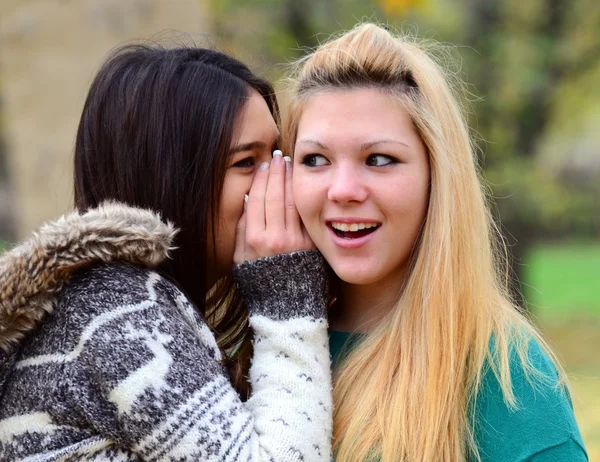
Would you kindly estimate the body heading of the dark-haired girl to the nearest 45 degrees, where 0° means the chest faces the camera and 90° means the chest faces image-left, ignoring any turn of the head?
approximately 270°

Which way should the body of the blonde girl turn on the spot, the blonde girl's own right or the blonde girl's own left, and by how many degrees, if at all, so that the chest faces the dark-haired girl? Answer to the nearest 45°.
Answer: approximately 45° to the blonde girl's own right

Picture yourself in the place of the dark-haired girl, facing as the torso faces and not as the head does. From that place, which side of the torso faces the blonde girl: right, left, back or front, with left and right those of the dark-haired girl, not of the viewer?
front

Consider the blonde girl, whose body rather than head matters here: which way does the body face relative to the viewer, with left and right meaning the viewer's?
facing the viewer and to the left of the viewer

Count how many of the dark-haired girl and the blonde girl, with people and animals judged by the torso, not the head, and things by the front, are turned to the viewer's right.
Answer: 1

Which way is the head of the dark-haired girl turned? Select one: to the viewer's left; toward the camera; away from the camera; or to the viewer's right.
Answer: to the viewer's right

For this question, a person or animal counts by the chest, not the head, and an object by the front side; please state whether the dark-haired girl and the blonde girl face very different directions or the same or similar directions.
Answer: very different directions
